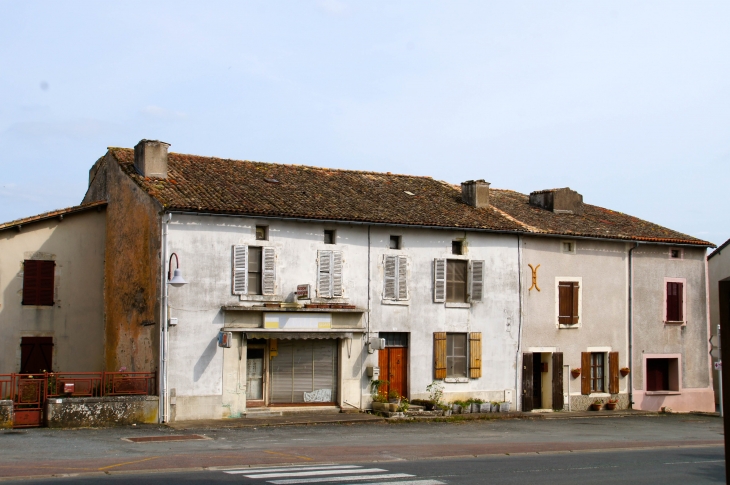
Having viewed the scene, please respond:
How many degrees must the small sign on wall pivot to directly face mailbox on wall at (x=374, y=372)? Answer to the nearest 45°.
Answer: approximately 135° to its left

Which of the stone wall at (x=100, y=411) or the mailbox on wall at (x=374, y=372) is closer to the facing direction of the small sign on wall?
the stone wall

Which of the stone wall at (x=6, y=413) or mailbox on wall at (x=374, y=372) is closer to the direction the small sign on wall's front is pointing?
the stone wall

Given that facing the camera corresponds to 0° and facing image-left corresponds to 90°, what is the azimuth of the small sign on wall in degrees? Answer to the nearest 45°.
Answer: approximately 0°

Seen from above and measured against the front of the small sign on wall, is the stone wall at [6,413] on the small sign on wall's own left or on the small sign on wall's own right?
on the small sign on wall's own right
